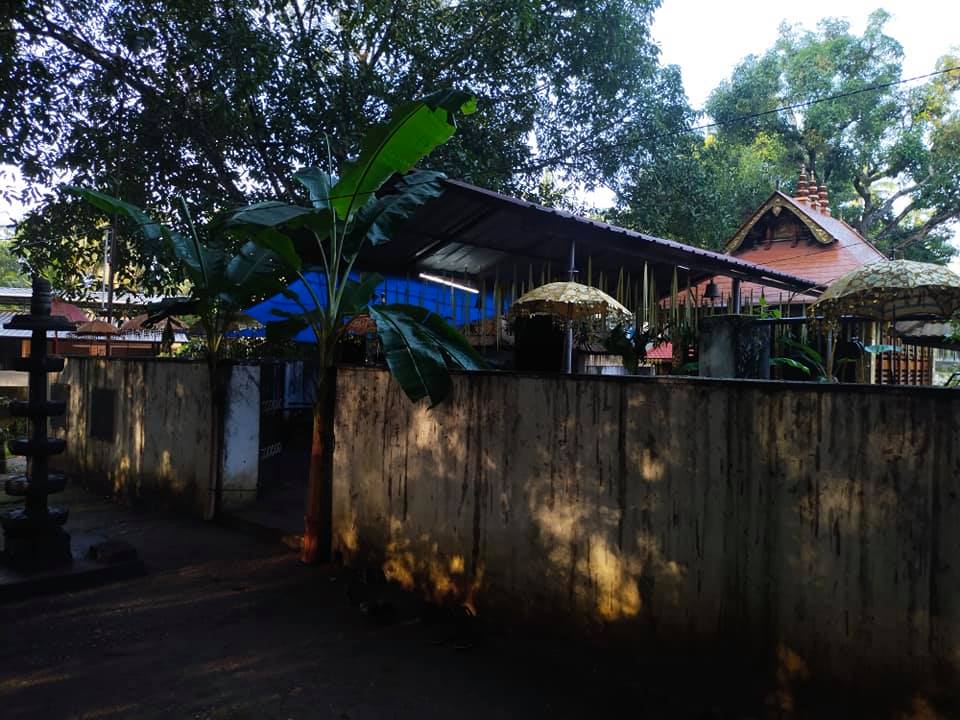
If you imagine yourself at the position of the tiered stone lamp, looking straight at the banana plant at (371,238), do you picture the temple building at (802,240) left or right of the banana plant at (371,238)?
left

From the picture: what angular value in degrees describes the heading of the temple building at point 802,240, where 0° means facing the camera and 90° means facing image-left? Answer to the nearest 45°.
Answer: approximately 45°

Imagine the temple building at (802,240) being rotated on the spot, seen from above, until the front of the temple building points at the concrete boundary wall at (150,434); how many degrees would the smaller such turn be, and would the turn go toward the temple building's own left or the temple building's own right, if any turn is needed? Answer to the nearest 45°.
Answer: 0° — it already faces it

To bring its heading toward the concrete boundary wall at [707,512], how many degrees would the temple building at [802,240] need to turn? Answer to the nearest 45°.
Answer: approximately 45° to its left

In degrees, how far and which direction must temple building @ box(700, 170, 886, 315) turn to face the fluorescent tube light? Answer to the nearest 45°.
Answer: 0° — it already faces it

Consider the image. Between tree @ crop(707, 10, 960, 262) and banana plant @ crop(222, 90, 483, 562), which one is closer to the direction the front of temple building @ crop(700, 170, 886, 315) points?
the banana plant

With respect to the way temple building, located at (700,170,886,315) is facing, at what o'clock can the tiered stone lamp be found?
The tiered stone lamp is roughly at 11 o'clock from the temple building.
